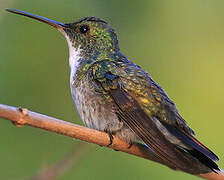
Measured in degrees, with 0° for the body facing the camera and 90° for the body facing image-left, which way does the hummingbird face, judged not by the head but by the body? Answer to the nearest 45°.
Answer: approximately 90°
